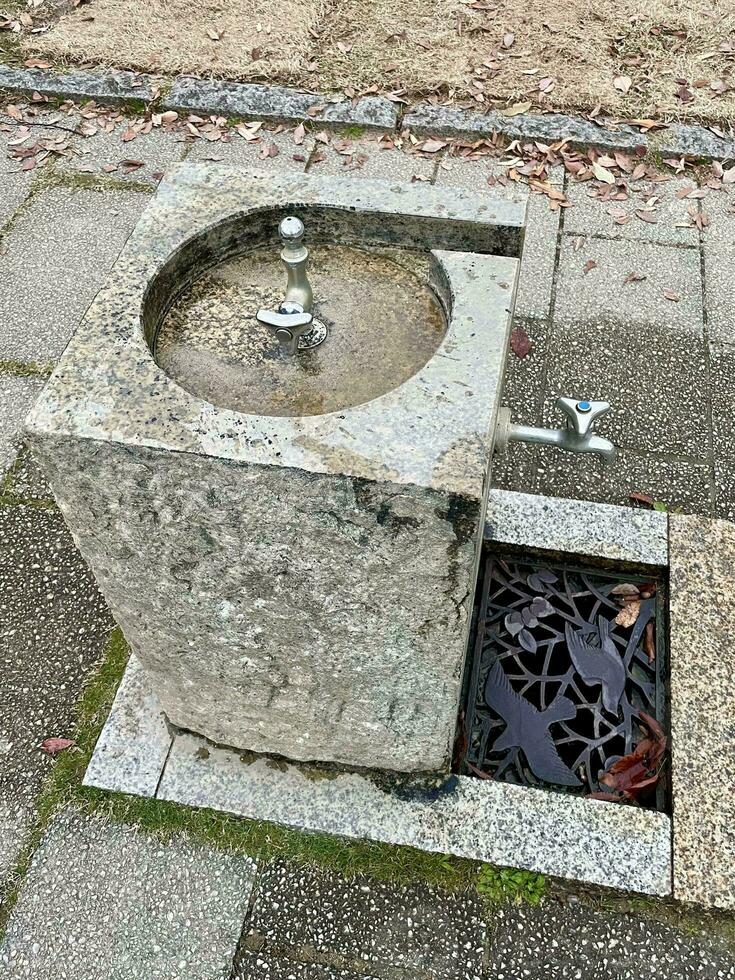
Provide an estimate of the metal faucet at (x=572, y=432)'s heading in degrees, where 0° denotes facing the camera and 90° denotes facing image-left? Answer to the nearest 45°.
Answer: approximately 270°

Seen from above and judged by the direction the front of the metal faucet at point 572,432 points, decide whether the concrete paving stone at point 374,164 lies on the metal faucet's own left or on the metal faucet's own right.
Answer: on the metal faucet's own left

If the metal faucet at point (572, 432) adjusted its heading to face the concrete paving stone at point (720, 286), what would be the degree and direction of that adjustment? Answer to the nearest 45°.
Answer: approximately 90° to its left

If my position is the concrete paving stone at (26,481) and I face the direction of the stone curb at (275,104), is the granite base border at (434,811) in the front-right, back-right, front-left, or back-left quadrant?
back-right

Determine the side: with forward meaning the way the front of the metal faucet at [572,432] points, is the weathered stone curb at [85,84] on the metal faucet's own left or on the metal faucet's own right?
on the metal faucet's own left

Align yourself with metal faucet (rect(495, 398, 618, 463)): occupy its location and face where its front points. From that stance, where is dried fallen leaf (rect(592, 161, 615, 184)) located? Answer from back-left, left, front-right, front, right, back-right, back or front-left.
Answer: left

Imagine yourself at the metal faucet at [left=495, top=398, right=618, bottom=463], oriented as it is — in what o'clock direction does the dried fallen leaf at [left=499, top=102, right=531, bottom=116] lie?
The dried fallen leaf is roughly at 9 o'clock from the metal faucet.

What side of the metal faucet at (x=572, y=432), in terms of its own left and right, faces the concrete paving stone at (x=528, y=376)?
left
